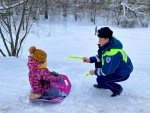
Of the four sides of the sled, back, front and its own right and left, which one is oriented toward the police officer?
front

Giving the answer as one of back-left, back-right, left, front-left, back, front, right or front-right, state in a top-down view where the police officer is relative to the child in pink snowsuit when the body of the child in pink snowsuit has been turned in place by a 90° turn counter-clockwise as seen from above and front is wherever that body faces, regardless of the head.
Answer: right

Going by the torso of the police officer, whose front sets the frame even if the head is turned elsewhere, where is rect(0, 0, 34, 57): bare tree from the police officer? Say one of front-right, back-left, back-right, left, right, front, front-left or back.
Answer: front-right

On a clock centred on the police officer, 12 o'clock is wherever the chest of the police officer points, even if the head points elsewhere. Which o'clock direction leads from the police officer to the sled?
The sled is roughly at 12 o'clock from the police officer.

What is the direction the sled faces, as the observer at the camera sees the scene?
facing to the right of the viewer

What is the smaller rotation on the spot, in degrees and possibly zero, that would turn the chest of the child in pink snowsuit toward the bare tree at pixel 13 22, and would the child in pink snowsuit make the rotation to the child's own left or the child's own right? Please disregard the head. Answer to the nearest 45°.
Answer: approximately 90° to the child's own left

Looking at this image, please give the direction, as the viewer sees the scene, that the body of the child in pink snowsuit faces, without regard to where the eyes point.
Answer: to the viewer's right

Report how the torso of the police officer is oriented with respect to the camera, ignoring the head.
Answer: to the viewer's left

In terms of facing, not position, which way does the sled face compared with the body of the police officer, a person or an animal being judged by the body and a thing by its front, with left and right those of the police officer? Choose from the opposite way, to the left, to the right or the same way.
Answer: the opposite way

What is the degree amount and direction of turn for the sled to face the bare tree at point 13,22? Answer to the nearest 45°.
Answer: approximately 90° to its left
